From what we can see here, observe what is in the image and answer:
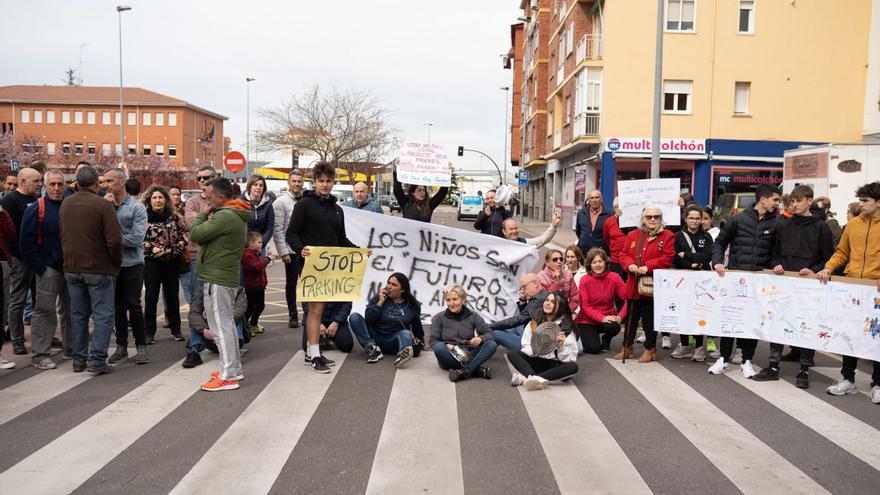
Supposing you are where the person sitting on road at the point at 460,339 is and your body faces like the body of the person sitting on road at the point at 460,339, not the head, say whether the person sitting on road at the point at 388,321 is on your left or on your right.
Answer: on your right

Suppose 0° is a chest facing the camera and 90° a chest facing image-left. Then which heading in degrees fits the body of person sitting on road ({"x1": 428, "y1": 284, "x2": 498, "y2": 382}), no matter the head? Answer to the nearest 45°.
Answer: approximately 0°

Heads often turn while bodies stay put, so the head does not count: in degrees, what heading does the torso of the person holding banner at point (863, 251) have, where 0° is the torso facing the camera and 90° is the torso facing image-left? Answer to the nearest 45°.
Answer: approximately 45°

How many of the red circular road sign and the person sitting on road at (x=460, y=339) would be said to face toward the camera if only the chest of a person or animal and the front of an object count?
2

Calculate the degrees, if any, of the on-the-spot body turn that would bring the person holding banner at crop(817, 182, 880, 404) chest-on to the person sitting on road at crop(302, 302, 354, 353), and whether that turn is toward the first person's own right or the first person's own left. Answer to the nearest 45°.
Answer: approximately 45° to the first person's own right

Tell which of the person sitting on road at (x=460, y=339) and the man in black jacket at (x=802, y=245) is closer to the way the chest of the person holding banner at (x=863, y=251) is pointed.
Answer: the person sitting on road

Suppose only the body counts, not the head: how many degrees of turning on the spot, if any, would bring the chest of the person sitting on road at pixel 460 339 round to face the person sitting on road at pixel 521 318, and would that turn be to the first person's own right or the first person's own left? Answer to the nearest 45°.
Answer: approximately 135° to the first person's own left

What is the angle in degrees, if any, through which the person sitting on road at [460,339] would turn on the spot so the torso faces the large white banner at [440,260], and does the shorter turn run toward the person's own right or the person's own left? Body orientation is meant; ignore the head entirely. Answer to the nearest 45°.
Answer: approximately 180°
